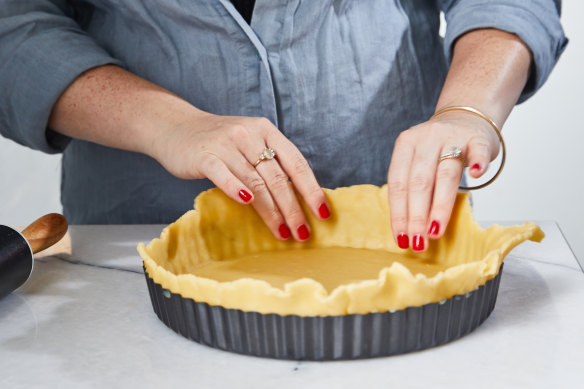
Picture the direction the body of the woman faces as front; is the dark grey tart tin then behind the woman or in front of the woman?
in front
